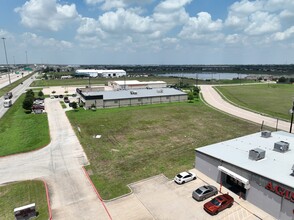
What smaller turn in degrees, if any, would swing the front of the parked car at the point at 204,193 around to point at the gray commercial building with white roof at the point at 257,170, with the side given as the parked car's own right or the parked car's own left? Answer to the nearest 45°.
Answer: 0° — it already faces it

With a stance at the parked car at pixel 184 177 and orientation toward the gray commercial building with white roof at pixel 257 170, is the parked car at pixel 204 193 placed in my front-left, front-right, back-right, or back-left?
front-right

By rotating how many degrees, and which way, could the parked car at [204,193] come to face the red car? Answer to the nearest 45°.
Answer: approximately 90° to its right

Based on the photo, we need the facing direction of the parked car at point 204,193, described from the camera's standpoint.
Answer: facing away from the viewer and to the right of the viewer

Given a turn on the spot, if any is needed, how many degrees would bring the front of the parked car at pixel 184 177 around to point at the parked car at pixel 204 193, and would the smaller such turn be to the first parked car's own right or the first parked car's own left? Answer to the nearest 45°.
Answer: approximately 90° to the first parked car's own right

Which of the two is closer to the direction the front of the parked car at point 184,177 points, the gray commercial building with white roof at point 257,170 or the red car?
the gray commercial building with white roof

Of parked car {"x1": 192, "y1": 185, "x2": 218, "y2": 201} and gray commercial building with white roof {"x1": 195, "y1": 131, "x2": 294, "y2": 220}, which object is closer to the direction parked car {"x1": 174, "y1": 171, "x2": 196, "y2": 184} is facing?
the gray commercial building with white roof

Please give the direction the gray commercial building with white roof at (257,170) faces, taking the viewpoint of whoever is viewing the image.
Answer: facing the viewer and to the left of the viewer

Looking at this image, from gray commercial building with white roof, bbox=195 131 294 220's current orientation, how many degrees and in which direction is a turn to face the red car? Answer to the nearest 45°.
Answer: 0° — it already faces it

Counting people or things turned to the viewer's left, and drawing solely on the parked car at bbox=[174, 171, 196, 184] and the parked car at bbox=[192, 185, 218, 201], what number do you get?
0

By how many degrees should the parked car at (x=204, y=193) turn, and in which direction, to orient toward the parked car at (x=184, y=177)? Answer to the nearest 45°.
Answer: approximately 90° to its left

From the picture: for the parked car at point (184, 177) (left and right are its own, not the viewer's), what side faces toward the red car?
right

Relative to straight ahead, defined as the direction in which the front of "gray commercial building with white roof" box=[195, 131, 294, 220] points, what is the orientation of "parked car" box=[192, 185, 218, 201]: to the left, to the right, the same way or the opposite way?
the opposite way

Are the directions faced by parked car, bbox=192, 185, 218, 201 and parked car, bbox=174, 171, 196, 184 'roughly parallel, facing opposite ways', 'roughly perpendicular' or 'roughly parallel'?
roughly parallel

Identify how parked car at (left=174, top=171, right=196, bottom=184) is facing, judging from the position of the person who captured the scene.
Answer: facing away from the viewer and to the right of the viewer
